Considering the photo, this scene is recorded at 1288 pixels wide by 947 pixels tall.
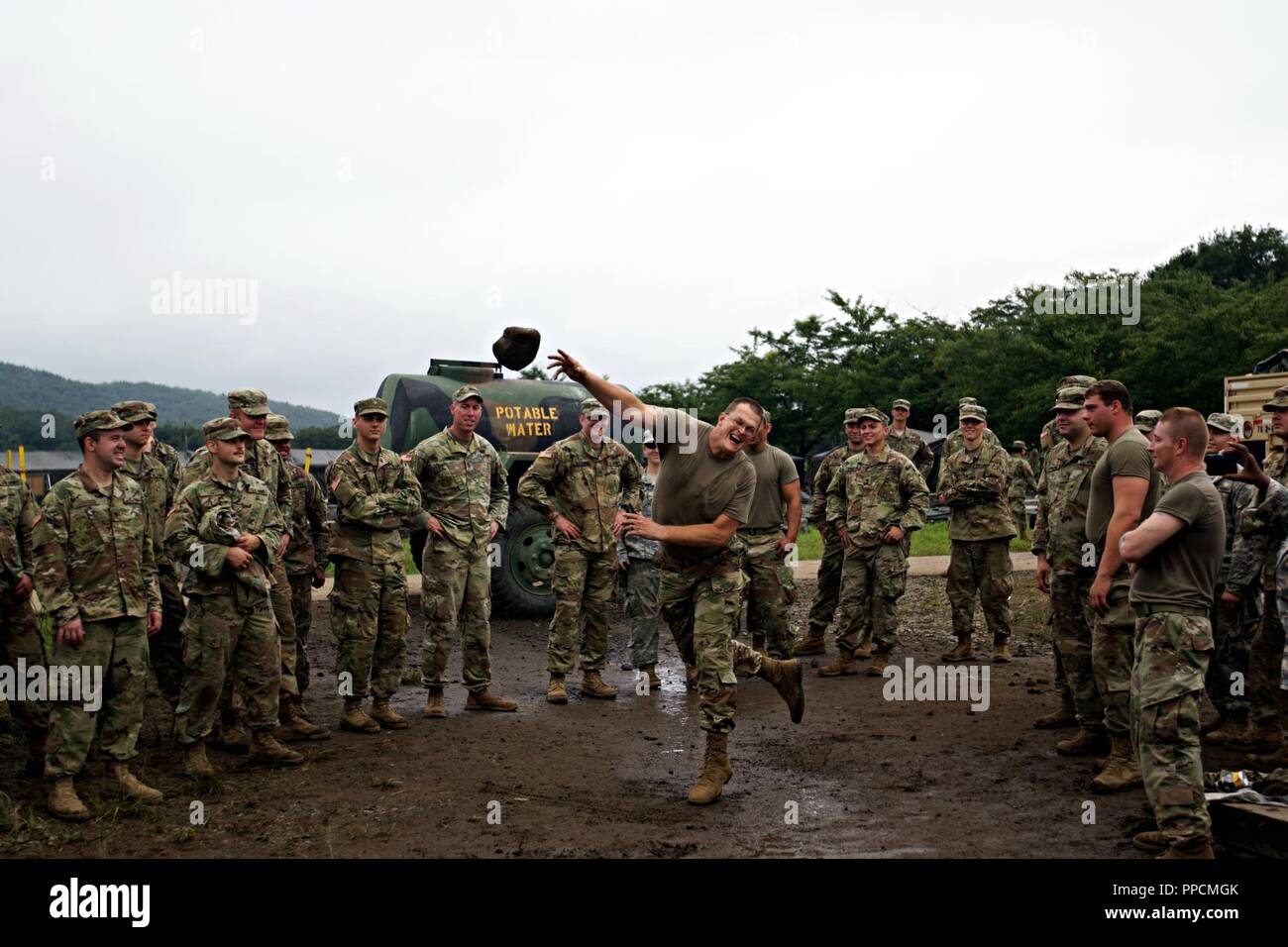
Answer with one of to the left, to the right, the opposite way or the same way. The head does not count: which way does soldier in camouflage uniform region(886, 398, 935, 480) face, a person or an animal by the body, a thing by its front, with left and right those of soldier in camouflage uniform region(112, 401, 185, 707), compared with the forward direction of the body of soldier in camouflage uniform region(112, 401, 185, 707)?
to the right

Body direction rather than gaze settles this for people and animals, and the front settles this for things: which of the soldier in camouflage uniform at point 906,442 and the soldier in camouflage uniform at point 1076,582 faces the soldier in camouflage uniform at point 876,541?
the soldier in camouflage uniform at point 906,442

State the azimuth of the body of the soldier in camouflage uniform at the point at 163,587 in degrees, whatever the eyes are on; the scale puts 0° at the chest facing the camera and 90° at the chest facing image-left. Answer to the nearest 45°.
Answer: approximately 315°

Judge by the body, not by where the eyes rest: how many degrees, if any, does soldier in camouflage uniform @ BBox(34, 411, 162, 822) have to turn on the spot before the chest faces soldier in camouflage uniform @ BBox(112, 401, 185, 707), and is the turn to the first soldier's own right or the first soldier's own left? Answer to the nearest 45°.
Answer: approximately 135° to the first soldier's own left

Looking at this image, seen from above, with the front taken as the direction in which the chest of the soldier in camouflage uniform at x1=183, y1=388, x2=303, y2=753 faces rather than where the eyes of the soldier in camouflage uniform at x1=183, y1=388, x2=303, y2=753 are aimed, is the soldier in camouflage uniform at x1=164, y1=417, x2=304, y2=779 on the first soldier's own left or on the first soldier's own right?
on the first soldier's own right

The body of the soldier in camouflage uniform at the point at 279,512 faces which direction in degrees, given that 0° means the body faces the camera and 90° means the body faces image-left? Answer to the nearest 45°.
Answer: approximately 315°

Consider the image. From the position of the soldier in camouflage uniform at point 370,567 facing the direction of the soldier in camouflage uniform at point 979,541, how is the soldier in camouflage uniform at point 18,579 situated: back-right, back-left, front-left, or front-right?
back-right

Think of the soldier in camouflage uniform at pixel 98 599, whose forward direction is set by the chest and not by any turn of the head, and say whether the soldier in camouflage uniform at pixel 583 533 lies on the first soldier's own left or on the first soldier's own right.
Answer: on the first soldier's own left
